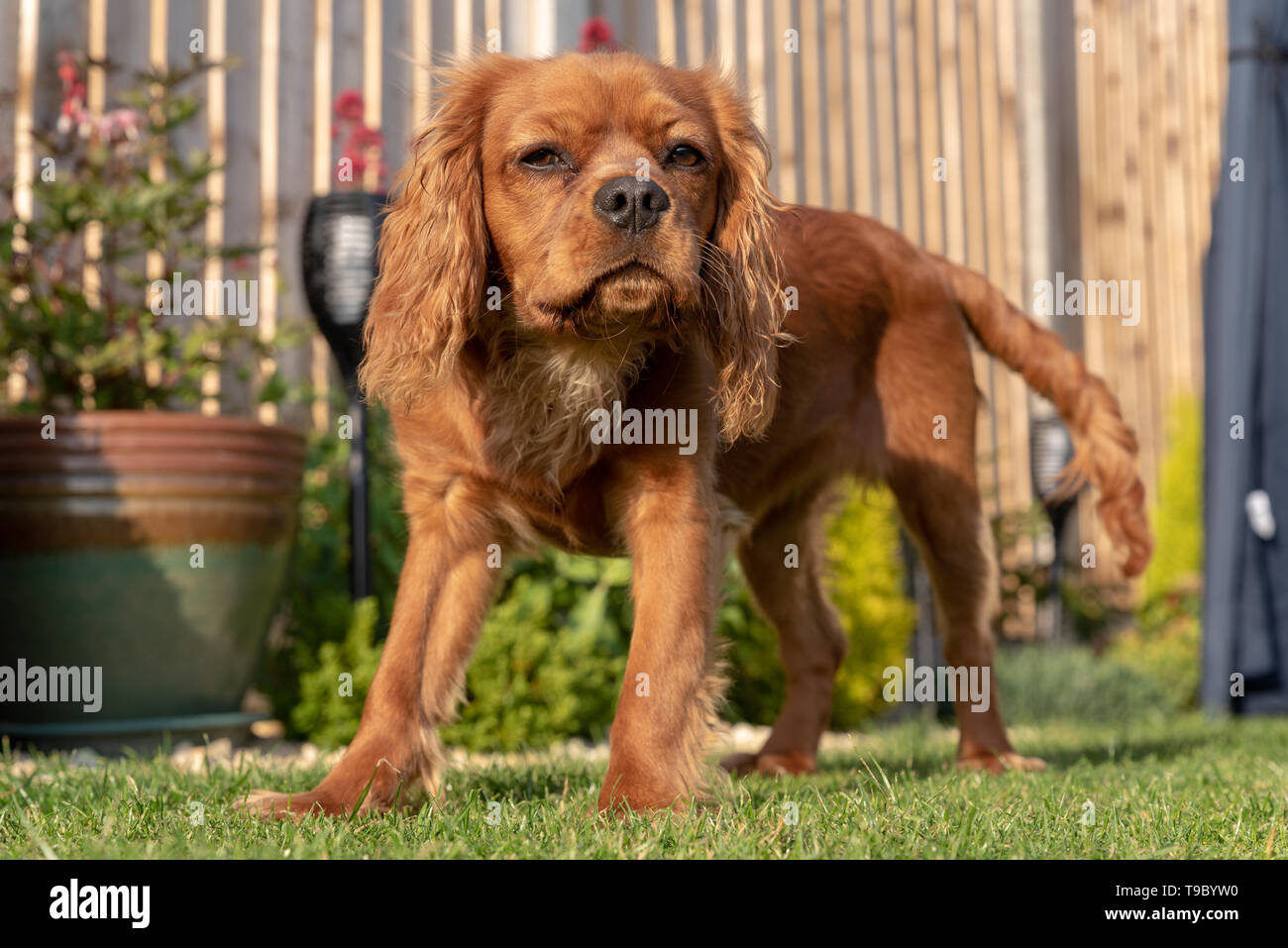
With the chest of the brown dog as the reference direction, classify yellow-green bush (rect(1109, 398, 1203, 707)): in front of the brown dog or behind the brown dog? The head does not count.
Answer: behind

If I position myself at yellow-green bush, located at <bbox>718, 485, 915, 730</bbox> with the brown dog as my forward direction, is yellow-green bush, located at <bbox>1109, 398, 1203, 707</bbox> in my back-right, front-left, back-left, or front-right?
back-left

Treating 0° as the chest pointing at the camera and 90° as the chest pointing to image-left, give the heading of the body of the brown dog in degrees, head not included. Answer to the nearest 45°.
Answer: approximately 45°

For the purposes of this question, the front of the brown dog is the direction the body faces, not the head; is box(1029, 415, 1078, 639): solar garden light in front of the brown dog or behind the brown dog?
behind

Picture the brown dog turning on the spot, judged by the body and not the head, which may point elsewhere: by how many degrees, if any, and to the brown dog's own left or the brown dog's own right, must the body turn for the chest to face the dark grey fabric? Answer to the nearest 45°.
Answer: approximately 180°

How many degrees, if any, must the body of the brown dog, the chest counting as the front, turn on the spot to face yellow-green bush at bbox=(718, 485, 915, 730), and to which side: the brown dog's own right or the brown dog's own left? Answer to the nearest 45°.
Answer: approximately 135° to the brown dog's own right

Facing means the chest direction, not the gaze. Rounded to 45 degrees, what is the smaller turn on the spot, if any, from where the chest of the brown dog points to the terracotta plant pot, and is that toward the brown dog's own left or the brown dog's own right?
approximately 90° to the brown dog's own right

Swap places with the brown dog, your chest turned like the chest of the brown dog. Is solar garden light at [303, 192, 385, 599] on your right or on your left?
on your right
